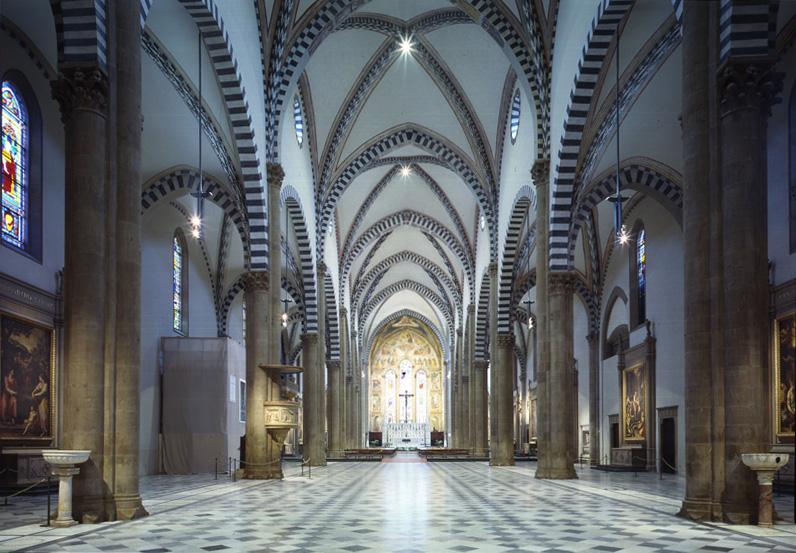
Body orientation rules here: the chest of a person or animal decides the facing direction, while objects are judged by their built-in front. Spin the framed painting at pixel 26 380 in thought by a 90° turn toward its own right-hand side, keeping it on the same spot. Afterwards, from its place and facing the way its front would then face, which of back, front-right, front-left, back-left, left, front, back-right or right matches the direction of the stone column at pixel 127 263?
front-left

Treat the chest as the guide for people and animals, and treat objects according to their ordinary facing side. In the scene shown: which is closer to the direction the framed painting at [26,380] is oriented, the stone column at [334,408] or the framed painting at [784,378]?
the framed painting

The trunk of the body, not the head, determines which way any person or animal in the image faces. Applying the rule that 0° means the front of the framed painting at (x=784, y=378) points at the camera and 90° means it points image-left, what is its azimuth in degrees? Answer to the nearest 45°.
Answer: approximately 45°

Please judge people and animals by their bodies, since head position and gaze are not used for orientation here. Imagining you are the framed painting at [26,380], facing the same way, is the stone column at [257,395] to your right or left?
on your left

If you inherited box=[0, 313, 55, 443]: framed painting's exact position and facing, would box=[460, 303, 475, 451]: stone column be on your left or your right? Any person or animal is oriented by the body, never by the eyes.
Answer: on your left

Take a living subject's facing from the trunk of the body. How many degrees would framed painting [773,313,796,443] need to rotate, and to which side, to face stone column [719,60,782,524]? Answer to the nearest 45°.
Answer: approximately 45° to its left

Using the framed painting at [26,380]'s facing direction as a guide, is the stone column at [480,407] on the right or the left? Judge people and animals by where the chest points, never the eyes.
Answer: on its left

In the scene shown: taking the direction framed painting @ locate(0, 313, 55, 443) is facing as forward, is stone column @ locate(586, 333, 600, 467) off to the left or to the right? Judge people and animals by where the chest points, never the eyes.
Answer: on its left

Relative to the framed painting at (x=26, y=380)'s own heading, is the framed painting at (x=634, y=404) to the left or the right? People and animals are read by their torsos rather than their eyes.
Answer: on its left

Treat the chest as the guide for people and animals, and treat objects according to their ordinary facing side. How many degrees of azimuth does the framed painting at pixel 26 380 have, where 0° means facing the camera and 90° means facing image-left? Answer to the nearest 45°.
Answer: approximately 315°
